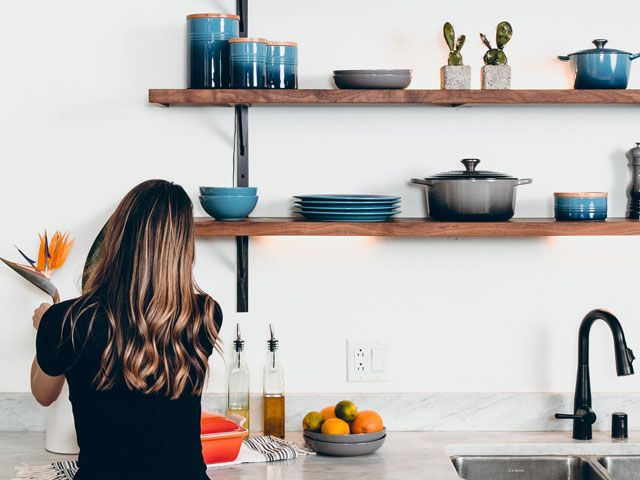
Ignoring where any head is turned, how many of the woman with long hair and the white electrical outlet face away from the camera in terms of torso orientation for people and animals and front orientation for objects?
1

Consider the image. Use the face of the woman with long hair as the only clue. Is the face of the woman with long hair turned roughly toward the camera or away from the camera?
away from the camera

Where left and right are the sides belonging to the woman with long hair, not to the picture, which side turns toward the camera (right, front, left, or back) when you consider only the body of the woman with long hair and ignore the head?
back

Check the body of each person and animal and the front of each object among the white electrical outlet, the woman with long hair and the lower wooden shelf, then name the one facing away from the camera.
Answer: the woman with long hair

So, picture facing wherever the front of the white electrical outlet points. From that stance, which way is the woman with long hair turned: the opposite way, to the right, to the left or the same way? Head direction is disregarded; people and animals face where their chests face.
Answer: the opposite way

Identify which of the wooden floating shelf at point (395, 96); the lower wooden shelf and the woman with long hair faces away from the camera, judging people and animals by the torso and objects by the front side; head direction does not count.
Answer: the woman with long hair

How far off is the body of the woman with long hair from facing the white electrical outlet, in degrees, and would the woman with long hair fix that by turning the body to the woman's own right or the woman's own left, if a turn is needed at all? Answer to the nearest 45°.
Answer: approximately 45° to the woman's own right

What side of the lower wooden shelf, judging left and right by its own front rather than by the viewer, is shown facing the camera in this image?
front

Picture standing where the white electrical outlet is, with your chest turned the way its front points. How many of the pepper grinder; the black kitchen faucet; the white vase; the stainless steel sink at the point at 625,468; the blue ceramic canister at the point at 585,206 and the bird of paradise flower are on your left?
4

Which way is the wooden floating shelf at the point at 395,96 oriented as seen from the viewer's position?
toward the camera
